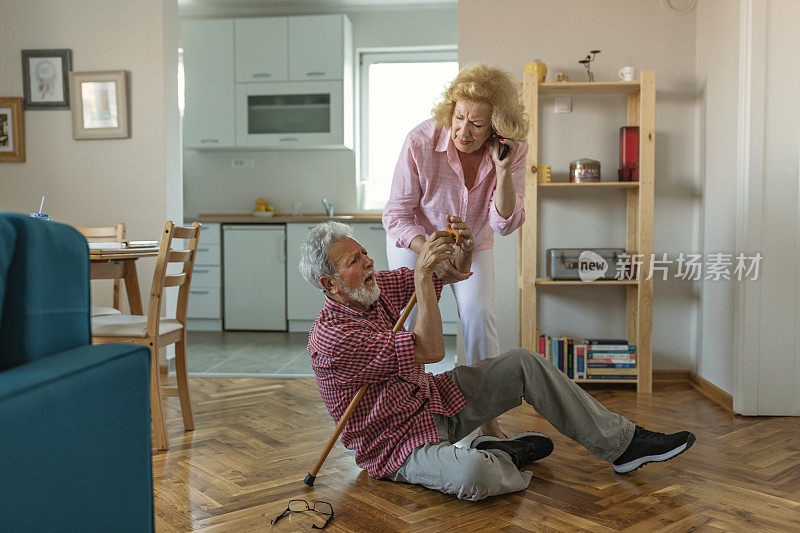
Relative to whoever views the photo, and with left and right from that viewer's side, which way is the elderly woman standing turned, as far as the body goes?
facing the viewer

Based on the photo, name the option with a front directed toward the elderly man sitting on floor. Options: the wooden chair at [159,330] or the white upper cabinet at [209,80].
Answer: the white upper cabinet

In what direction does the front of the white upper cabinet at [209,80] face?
toward the camera

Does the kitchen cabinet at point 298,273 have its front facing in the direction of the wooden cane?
yes

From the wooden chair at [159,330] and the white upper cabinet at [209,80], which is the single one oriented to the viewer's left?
the wooden chair

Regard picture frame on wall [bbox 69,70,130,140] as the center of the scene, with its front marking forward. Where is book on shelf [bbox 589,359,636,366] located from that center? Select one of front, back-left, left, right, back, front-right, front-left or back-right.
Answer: front-left

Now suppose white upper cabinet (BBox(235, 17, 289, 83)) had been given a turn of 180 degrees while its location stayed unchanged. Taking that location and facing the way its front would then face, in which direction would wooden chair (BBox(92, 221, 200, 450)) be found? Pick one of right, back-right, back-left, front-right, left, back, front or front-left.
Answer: back

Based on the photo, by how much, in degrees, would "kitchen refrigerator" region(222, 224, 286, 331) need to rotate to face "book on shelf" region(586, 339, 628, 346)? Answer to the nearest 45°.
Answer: approximately 45° to its left

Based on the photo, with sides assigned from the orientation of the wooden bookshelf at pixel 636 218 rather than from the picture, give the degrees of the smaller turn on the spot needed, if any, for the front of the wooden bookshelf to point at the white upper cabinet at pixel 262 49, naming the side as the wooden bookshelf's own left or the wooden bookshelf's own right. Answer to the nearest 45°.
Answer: approximately 135° to the wooden bookshelf's own right

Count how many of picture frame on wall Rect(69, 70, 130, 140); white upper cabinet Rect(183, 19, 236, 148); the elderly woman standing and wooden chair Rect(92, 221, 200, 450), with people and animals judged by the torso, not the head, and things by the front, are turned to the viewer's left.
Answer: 1

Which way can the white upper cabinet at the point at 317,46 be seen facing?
toward the camera

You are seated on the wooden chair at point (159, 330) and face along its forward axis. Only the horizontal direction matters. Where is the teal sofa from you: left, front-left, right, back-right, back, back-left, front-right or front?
left
